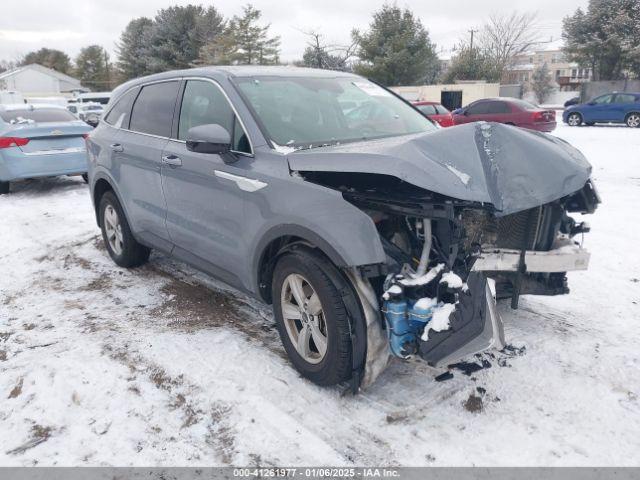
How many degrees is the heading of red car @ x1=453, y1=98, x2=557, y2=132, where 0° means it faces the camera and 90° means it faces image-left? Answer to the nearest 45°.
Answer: approximately 135°

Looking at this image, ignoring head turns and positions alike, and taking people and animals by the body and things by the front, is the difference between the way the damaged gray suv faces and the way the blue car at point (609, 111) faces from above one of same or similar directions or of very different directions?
very different directions

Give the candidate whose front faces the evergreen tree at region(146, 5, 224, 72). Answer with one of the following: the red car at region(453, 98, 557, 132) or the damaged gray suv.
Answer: the red car

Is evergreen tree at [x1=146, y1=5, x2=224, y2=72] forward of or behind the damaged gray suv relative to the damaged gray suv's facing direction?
behind

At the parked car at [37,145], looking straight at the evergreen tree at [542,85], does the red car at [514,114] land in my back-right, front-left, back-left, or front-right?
front-right

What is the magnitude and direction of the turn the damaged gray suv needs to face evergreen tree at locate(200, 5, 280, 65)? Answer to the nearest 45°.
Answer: approximately 135° to its left

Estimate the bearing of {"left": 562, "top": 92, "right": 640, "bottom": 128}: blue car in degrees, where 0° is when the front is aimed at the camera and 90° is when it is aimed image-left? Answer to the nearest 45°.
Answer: approximately 90°

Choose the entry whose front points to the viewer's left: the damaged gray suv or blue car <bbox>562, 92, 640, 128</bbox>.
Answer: the blue car

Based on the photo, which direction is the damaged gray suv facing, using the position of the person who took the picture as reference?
facing the viewer and to the right of the viewer

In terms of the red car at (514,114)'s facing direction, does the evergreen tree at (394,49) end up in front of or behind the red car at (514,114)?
in front

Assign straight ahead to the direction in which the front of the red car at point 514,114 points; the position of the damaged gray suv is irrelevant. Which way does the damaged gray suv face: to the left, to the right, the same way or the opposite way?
the opposite way

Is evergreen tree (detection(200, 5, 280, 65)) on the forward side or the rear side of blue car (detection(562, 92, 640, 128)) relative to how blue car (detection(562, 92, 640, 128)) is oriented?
on the forward side

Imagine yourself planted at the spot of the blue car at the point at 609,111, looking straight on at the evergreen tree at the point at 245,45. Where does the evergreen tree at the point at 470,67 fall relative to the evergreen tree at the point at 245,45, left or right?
right

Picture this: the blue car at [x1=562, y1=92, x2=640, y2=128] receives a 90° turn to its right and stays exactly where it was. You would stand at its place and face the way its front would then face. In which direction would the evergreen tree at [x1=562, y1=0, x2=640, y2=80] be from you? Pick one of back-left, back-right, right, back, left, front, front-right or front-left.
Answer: front

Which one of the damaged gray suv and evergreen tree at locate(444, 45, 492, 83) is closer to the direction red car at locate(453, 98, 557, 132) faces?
the evergreen tree
